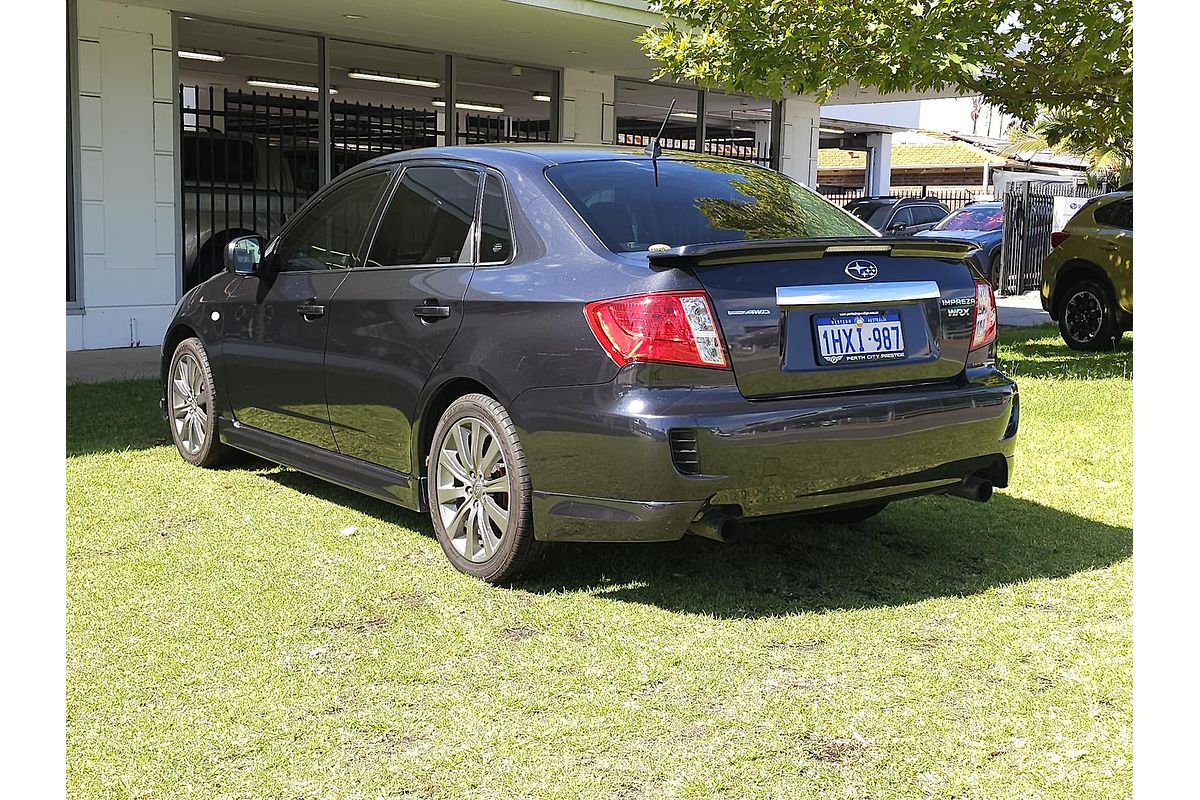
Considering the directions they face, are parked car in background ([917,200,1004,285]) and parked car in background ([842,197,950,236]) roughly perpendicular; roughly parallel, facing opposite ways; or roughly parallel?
roughly parallel

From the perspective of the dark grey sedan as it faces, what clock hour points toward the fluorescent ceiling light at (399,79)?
The fluorescent ceiling light is roughly at 1 o'clock from the dark grey sedan.

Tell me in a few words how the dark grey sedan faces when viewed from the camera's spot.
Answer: facing away from the viewer and to the left of the viewer

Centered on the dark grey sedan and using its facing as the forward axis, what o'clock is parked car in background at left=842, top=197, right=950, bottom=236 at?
The parked car in background is roughly at 2 o'clock from the dark grey sedan.

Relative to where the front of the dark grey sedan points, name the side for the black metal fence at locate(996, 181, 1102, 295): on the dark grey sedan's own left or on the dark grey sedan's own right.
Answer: on the dark grey sedan's own right

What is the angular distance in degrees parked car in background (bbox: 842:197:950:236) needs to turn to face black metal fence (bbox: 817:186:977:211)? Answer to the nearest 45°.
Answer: approximately 135° to its right

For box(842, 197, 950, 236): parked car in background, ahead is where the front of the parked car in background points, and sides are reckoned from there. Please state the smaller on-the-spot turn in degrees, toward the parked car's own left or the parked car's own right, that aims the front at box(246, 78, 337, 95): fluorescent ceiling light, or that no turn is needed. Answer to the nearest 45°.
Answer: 0° — it already faces it

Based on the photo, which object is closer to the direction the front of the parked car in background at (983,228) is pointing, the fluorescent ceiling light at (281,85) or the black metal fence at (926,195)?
the fluorescent ceiling light

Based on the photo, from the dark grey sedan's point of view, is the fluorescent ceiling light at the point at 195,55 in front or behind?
in front

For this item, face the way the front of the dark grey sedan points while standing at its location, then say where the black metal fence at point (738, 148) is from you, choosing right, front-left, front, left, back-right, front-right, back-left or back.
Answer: front-right

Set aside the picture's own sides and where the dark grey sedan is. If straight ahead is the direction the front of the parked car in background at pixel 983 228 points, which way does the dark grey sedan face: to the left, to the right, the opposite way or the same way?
to the right
